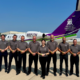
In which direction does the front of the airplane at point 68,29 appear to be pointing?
to the viewer's left
